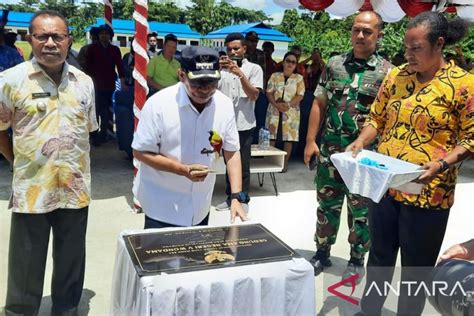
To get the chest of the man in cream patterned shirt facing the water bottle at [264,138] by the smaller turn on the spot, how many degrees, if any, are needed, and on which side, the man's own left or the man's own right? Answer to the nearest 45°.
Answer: approximately 135° to the man's own left

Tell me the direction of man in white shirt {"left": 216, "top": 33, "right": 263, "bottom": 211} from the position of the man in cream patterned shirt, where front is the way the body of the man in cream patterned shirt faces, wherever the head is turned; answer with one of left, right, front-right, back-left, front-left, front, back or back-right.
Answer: back-left

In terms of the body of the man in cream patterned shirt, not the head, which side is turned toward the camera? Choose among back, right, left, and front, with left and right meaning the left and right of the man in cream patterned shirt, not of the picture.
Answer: front

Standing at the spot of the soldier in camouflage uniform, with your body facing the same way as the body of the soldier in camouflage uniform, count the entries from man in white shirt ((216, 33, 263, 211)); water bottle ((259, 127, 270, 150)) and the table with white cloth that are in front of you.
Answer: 1

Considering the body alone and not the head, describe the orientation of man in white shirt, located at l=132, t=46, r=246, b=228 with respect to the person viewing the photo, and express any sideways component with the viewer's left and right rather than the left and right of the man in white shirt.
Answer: facing the viewer and to the right of the viewer

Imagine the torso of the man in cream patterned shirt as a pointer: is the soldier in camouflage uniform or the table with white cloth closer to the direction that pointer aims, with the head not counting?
the table with white cloth

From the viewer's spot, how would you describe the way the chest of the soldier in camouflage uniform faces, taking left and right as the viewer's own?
facing the viewer

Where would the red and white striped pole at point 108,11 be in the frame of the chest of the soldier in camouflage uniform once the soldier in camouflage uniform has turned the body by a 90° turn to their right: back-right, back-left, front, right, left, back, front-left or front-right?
front-right

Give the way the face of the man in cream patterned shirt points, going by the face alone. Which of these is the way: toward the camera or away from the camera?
toward the camera

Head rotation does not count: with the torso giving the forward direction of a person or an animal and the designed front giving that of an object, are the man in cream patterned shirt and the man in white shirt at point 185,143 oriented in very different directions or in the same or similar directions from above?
same or similar directions

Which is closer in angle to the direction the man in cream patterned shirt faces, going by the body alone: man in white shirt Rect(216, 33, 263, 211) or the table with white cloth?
the table with white cloth

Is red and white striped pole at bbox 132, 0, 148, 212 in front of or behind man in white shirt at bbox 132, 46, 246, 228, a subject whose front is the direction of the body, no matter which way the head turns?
behind

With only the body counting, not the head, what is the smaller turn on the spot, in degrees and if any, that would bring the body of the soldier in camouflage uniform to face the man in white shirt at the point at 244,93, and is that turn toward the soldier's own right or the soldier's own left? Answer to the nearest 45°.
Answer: approximately 135° to the soldier's own right

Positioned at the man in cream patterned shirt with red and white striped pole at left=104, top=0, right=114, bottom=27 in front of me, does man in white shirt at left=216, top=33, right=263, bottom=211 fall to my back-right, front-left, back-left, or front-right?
front-right

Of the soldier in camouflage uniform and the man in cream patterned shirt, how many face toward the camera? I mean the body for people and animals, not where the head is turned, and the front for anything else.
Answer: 2
